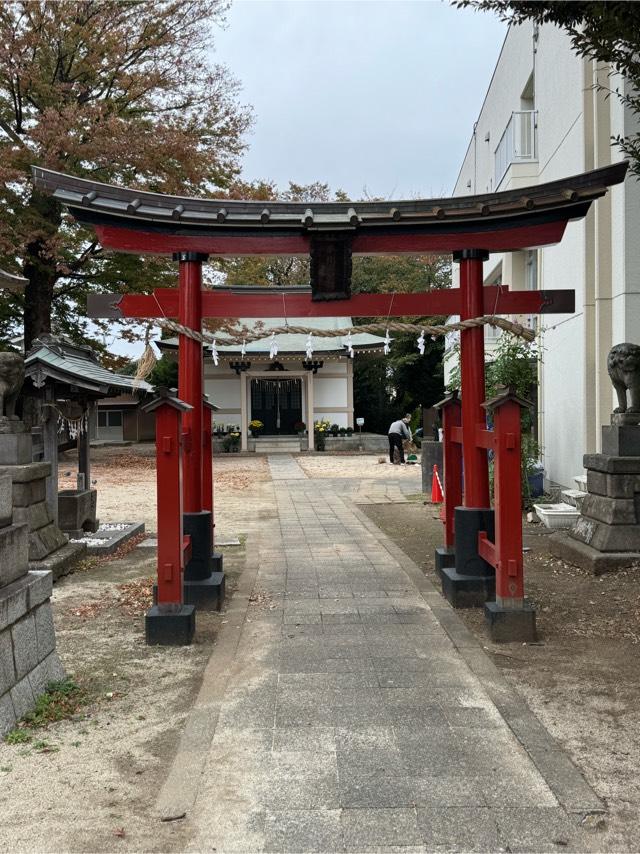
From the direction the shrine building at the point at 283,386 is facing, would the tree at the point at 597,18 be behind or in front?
in front

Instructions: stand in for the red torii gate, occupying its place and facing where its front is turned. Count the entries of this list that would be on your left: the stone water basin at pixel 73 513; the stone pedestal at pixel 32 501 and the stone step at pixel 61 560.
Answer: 0

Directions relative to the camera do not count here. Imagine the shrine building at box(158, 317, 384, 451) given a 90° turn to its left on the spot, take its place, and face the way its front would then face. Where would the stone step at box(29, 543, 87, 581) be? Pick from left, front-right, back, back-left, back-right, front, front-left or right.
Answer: right

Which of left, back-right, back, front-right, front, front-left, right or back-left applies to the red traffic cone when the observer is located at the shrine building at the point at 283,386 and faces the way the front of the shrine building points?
front

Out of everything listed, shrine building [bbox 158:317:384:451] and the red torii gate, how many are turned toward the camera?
2

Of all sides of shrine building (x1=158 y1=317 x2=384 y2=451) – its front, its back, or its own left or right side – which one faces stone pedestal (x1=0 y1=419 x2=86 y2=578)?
front

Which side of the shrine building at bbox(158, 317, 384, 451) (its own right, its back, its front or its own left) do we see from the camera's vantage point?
front

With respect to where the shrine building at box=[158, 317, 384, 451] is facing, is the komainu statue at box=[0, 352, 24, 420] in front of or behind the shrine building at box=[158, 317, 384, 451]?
in front

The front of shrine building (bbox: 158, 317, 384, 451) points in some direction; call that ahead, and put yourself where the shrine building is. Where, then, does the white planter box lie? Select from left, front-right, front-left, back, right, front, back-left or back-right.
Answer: front

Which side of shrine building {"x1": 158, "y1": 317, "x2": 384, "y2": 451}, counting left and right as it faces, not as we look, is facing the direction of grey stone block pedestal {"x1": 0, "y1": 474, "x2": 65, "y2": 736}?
front

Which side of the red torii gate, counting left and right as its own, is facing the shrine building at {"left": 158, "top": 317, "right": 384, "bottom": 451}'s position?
back

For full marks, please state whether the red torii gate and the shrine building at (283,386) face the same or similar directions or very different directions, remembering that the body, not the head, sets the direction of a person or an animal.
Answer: same or similar directions

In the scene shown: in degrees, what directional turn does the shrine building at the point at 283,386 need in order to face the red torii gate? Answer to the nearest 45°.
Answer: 0° — it already faces it

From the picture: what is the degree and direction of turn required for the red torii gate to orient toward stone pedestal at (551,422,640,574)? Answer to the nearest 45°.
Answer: approximately 90° to its left

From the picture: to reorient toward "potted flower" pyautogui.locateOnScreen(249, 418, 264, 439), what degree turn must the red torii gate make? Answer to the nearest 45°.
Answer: approximately 180°
